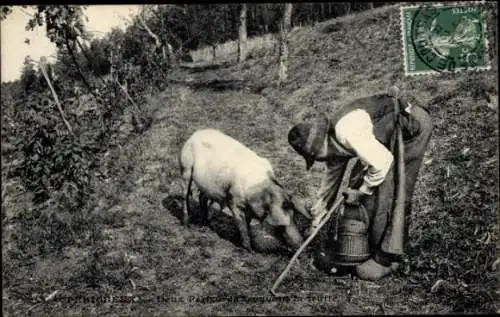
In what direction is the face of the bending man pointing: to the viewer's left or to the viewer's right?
to the viewer's left

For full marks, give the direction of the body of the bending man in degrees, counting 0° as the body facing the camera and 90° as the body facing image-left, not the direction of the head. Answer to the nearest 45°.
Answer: approximately 90°

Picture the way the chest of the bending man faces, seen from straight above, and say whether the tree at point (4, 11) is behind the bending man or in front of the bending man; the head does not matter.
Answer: in front
